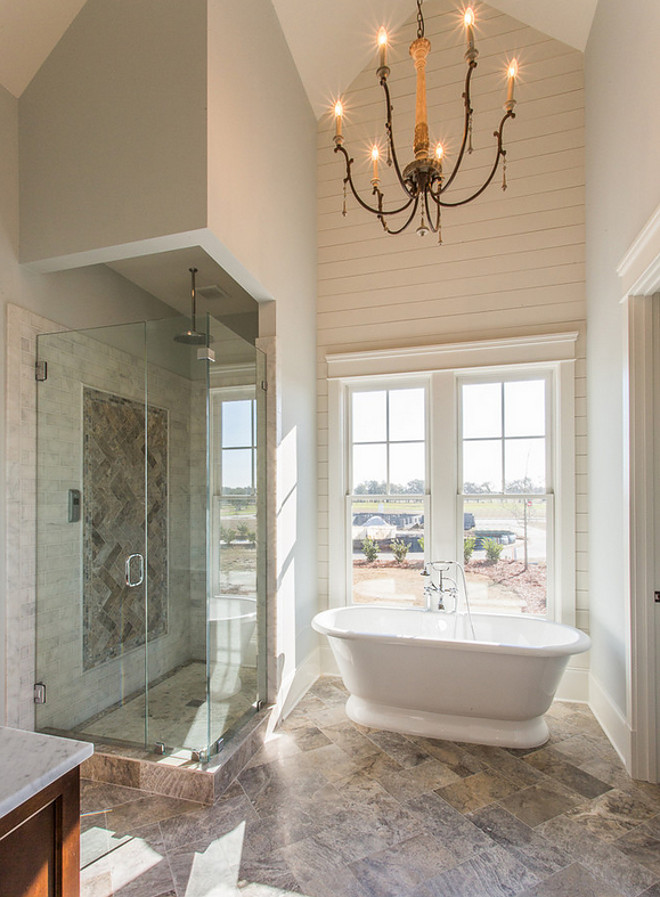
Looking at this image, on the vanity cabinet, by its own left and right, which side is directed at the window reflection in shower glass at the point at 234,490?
left

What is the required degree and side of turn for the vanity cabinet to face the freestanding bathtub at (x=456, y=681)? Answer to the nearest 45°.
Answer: approximately 90° to its left

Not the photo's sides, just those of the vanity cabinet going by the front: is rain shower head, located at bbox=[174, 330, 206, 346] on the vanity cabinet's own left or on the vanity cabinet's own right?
on the vanity cabinet's own left

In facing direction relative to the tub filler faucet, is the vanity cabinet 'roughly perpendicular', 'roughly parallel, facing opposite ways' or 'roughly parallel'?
roughly perpendicular

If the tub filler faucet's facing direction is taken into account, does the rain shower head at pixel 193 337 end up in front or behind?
in front

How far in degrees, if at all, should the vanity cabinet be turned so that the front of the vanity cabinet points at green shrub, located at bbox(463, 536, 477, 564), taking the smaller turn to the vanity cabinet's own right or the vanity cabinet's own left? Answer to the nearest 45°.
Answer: approximately 90° to the vanity cabinet's own left

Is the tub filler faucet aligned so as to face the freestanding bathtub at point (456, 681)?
yes

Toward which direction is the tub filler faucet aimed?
toward the camera

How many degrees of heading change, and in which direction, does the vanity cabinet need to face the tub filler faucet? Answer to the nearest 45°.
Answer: approximately 90° to its left

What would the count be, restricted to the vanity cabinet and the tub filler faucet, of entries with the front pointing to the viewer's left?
0

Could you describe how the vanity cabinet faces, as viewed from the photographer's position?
facing the viewer and to the right of the viewer

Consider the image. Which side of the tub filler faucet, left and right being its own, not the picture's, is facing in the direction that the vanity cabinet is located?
front

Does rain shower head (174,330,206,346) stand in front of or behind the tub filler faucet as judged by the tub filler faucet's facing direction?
in front
